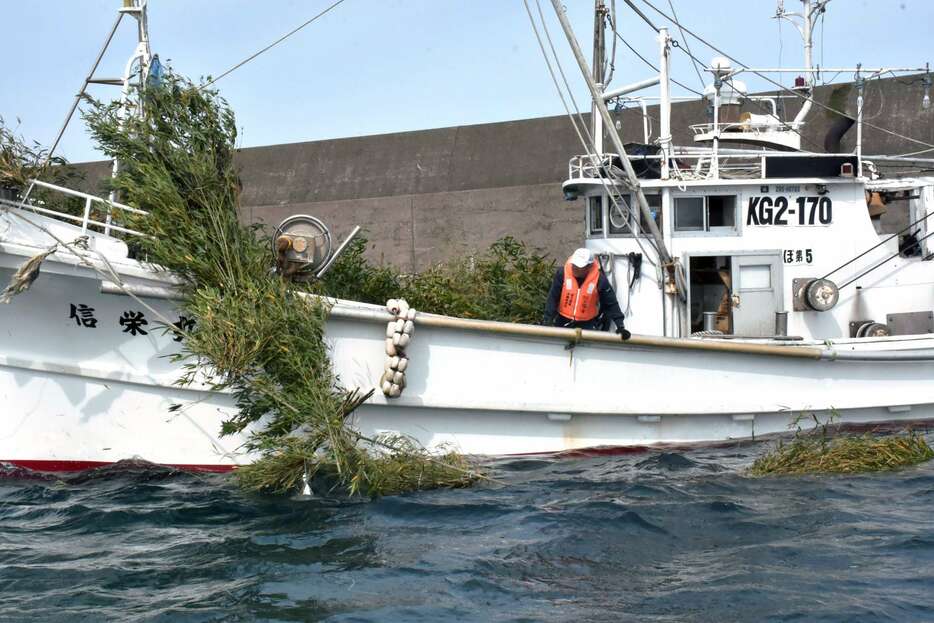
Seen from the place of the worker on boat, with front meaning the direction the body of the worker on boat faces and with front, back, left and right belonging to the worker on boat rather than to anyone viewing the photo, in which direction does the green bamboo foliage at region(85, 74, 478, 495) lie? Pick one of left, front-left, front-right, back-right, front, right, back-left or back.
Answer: front-right

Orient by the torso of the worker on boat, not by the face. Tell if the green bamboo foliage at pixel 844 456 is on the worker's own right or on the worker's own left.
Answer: on the worker's own left

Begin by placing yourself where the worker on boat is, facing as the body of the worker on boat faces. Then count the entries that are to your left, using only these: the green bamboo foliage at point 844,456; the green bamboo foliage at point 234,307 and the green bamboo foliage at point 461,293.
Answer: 1

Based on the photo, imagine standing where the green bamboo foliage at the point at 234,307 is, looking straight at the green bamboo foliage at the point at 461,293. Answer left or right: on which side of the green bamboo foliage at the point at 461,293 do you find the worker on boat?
right

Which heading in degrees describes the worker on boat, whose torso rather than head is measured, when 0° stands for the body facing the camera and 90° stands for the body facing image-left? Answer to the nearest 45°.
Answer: approximately 0°

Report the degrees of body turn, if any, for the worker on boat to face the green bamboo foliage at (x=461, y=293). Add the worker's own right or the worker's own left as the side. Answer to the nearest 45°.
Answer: approximately 135° to the worker's own right
